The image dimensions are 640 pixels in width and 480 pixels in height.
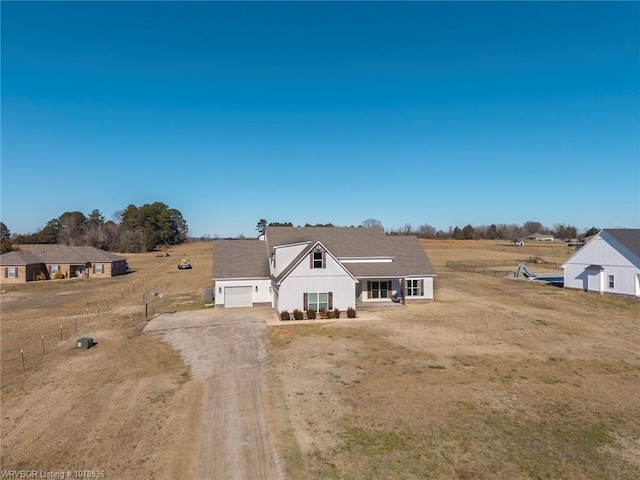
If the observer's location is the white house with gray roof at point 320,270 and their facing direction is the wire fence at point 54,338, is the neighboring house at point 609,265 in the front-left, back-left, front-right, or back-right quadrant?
back-left

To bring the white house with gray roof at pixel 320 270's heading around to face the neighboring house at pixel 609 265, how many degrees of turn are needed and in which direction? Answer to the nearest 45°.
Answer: approximately 90° to its left

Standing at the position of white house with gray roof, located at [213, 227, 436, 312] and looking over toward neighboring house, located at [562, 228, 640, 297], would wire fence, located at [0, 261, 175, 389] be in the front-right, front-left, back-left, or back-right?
back-right

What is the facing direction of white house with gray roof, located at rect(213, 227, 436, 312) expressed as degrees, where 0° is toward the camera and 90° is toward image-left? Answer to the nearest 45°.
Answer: approximately 0°

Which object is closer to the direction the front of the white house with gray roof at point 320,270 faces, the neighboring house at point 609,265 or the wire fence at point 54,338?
the wire fence

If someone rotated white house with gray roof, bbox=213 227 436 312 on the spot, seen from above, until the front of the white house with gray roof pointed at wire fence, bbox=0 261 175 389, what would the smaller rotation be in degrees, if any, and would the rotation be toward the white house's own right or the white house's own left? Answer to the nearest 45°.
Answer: approximately 45° to the white house's own right
